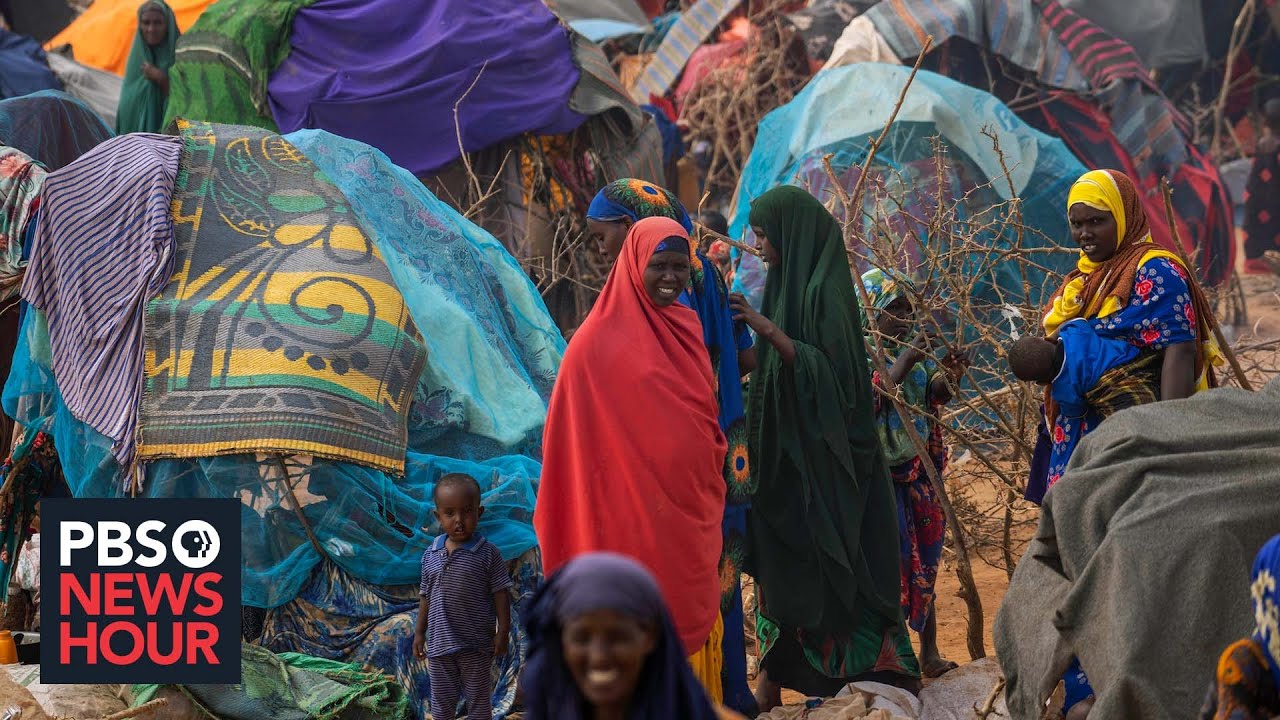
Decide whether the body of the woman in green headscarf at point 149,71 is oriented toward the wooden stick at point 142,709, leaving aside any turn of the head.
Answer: yes

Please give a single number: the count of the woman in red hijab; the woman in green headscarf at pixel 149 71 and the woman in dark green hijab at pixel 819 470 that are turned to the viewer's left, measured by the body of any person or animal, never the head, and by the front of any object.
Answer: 1

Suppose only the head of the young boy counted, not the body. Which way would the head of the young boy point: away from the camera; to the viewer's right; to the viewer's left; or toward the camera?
toward the camera

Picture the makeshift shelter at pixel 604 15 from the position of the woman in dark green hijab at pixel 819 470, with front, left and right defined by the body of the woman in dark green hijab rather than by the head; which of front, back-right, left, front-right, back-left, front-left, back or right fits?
right

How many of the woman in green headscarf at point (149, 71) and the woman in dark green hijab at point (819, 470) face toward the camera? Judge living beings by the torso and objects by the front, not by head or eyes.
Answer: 1

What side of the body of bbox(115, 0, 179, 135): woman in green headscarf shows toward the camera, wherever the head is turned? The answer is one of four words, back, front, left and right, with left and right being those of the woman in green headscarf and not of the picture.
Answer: front

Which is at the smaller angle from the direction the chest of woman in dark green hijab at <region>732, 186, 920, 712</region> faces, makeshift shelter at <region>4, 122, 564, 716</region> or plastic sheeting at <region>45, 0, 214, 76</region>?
the makeshift shelter

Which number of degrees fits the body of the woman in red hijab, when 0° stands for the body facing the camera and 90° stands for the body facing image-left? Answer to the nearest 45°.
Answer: approximately 315°

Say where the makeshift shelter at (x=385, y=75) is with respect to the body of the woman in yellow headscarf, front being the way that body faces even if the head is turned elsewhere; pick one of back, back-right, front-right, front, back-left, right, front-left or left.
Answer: right

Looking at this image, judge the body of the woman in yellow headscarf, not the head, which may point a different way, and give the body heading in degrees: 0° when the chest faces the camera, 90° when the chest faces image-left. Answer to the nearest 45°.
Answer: approximately 45°

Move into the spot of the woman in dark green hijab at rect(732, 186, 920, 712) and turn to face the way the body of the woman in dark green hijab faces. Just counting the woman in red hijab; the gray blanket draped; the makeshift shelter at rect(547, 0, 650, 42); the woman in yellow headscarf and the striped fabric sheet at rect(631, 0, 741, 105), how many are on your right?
2

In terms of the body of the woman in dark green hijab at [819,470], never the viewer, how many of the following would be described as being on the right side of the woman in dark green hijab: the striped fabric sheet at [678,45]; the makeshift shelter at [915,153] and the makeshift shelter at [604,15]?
3

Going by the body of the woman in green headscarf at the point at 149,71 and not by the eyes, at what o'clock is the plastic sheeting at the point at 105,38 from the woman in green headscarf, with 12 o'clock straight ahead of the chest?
The plastic sheeting is roughly at 6 o'clock from the woman in green headscarf.

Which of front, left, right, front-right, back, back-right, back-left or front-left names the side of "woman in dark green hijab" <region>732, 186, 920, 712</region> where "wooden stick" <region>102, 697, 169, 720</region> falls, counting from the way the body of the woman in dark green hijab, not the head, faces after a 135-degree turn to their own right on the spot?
back-left

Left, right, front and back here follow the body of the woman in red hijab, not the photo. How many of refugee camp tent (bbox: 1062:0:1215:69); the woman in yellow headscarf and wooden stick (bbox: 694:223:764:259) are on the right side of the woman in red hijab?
0

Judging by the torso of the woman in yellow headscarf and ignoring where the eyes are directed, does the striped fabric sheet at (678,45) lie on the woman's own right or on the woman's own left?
on the woman's own right

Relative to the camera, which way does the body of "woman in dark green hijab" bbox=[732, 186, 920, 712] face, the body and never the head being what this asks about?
to the viewer's left
